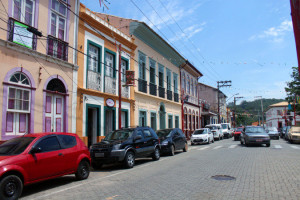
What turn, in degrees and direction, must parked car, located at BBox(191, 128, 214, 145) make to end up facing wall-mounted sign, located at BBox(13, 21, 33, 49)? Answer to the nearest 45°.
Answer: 0° — it already faces it

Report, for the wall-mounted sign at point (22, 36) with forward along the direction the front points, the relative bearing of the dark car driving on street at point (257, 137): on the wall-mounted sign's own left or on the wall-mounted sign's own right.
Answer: on the wall-mounted sign's own left

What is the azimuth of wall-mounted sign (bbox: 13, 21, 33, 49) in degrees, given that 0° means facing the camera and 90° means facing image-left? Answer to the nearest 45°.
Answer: approximately 315°

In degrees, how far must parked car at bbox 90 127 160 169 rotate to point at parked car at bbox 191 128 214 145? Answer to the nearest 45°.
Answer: approximately 180°

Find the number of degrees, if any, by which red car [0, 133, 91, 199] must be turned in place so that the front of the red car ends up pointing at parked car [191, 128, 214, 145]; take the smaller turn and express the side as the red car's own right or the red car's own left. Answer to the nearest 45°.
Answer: approximately 180°

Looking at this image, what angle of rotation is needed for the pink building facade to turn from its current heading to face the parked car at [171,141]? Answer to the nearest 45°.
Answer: approximately 45° to its left

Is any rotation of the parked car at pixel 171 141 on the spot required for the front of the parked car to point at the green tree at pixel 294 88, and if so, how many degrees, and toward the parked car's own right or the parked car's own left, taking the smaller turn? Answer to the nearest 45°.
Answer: approximately 180°

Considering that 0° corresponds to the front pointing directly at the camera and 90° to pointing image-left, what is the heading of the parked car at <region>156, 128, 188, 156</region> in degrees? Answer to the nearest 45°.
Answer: approximately 45°

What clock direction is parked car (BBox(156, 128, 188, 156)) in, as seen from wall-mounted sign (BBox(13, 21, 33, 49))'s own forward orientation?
The parked car is roughly at 10 o'clock from the wall-mounted sign.
